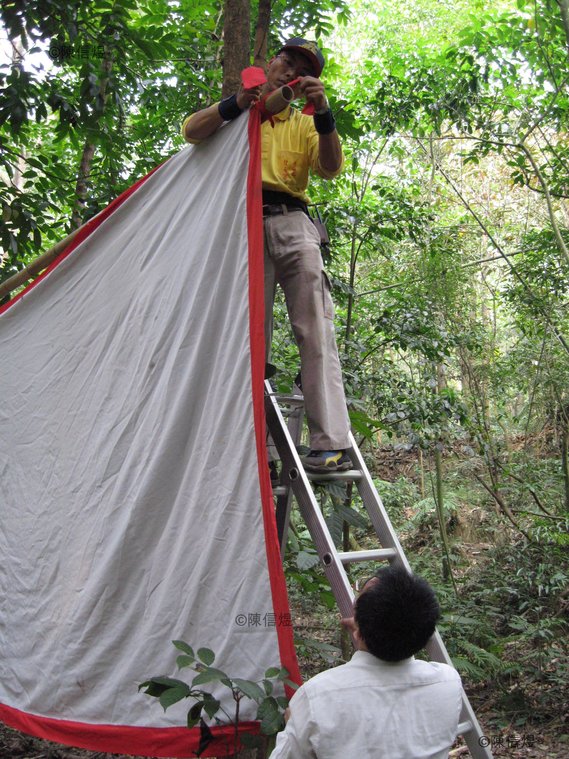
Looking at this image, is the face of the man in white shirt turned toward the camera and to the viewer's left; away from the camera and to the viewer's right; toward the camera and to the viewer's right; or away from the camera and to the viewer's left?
away from the camera and to the viewer's left

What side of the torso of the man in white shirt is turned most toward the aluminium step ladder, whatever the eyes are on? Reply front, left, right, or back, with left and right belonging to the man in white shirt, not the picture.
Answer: front

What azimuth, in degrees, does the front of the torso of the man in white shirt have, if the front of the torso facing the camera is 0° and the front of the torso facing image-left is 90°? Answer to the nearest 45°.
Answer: approximately 180°

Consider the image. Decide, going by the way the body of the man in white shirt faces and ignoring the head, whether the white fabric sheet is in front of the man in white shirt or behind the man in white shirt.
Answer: in front

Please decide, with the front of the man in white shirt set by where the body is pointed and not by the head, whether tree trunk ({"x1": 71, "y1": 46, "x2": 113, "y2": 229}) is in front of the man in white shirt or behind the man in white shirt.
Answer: in front
